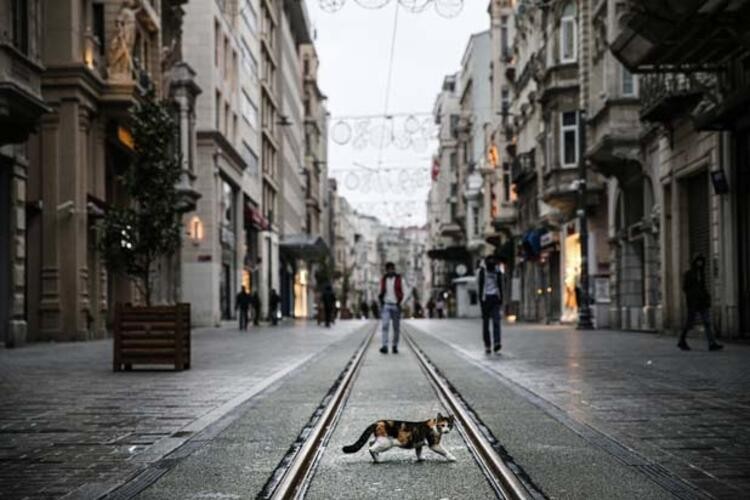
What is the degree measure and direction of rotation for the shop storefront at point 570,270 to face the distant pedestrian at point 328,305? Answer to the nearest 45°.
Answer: approximately 45° to its right

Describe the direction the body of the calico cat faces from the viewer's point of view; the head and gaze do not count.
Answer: to the viewer's right

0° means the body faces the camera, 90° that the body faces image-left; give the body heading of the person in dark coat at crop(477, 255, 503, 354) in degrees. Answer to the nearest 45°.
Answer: approximately 0°

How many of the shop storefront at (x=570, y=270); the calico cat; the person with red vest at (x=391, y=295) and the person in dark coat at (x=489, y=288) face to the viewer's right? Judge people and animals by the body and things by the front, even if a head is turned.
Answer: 1

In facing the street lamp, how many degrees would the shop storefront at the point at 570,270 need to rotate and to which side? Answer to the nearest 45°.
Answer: approximately 45° to its left

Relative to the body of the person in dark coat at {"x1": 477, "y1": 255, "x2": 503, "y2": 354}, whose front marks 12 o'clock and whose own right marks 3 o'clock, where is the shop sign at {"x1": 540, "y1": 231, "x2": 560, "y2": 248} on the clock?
The shop sign is roughly at 6 o'clock from the person in dark coat.

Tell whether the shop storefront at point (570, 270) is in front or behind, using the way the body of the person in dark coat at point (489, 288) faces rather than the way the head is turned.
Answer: behind

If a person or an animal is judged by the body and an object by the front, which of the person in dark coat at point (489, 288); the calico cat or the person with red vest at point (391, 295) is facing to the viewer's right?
the calico cat

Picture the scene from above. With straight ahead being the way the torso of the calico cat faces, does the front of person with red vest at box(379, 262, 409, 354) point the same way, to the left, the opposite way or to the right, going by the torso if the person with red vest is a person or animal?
to the right

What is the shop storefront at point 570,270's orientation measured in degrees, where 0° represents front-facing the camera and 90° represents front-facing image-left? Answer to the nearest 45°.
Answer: approximately 45°

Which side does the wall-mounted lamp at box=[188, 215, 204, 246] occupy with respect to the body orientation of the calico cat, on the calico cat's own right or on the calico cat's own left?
on the calico cat's own left

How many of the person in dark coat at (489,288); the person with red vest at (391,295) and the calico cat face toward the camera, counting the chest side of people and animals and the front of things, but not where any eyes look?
2

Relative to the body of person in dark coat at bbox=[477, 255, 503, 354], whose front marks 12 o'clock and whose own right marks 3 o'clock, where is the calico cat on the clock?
The calico cat is roughly at 12 o'clock from the person in dark coat.

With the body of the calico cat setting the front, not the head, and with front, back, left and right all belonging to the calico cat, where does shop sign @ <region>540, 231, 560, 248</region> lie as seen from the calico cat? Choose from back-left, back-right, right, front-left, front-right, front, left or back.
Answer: left
